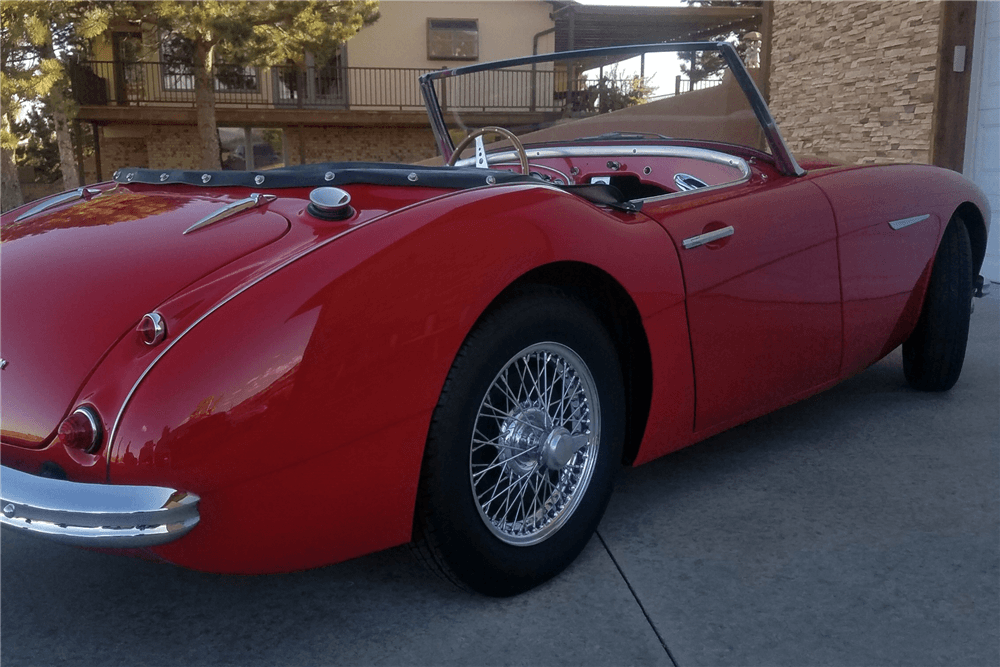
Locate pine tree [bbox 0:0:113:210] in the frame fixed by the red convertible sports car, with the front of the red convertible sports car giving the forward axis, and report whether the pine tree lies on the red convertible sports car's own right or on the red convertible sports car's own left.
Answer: on the red convertible sports car's own left

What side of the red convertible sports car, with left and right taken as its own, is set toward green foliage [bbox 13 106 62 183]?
left

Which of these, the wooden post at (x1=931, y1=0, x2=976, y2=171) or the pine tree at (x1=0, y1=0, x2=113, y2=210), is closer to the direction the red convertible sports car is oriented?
the wooden post

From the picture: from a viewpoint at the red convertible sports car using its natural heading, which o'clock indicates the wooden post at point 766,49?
The wooden post is roughly at 11 o'clock from the red convertible sports car.

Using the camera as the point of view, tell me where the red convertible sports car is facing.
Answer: facing away from the viewer and to the right of the viewer

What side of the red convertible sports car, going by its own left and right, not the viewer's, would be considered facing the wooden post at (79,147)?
left

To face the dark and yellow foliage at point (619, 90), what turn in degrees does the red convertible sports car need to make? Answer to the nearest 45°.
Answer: approximately 45° to its left

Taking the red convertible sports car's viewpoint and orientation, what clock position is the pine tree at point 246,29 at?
The pine tree is roughly at 10 o'clock from the red convertible sports car.

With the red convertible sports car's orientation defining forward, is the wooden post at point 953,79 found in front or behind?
in front
